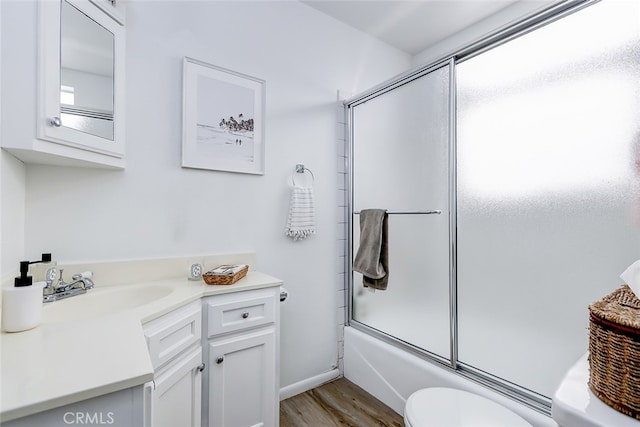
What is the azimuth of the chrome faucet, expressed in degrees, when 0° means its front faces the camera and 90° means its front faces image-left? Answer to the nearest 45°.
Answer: approximately 315°

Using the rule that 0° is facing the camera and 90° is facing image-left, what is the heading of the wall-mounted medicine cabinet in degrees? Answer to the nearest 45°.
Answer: approximately 315°

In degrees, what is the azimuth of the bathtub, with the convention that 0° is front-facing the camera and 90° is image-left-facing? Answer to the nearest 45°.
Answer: approximately 45°

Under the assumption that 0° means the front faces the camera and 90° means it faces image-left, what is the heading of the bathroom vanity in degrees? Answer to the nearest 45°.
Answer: approximately 315°
